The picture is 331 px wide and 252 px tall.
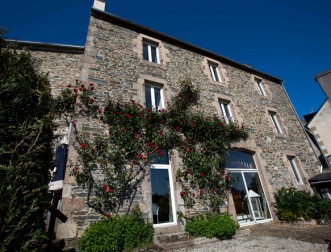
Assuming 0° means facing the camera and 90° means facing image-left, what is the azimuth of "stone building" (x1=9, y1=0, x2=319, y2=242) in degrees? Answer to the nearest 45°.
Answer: approximately 315°

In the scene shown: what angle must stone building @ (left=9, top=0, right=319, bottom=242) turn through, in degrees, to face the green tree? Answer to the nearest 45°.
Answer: approximately 90° to its right

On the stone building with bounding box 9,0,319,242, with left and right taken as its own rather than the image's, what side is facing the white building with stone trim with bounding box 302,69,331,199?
left
